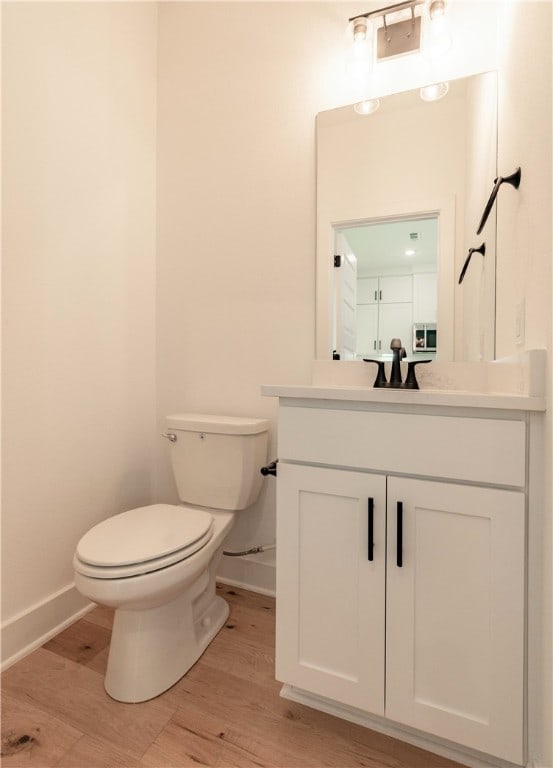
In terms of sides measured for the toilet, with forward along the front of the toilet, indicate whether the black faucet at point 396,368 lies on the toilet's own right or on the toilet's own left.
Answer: on the toilet's own left

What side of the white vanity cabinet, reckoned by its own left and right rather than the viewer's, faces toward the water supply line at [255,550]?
right

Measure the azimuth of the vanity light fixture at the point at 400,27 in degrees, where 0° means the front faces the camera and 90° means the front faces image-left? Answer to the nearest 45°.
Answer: approximately 45°
